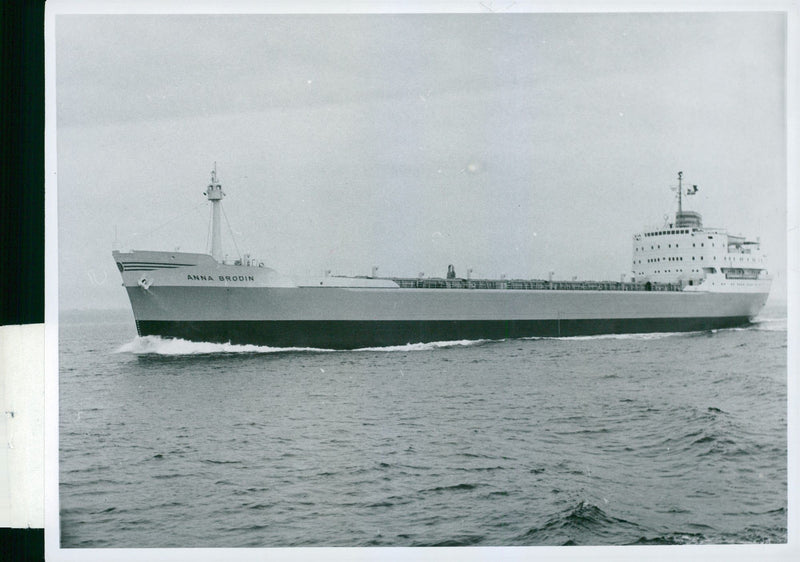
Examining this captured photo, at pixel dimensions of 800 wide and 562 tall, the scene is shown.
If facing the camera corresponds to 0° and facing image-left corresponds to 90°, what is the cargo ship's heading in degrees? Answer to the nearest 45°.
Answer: approximately 45°
